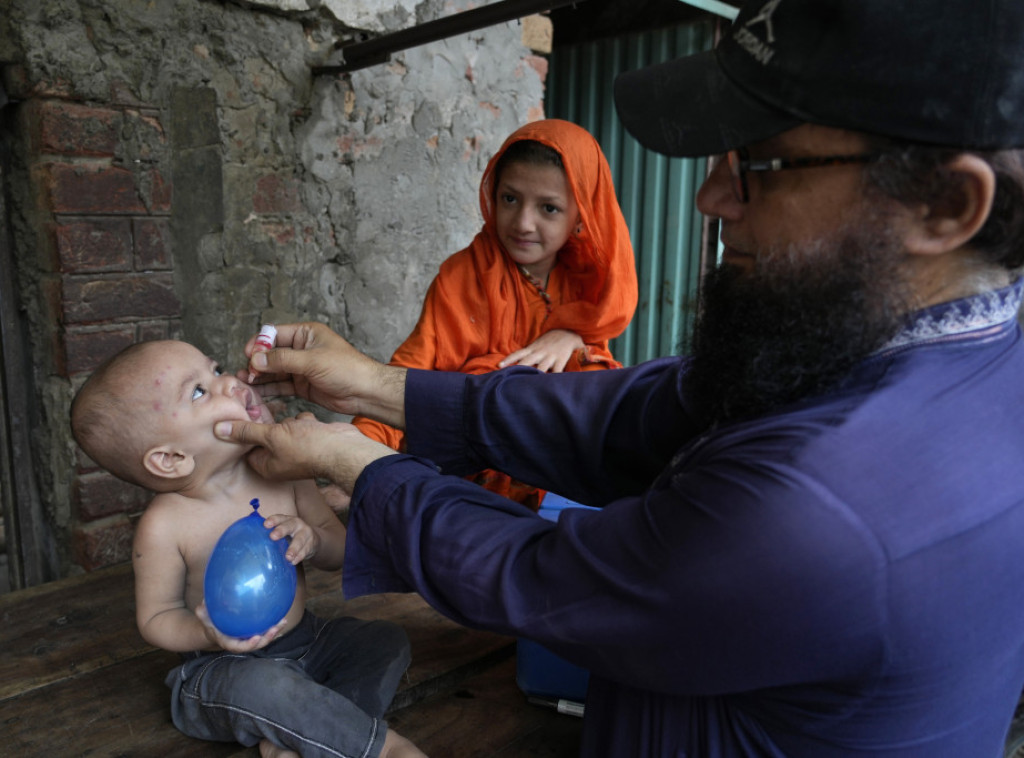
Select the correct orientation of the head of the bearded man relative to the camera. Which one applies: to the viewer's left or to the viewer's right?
to the viewer's left

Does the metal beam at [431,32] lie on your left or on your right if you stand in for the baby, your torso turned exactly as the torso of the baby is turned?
on your left

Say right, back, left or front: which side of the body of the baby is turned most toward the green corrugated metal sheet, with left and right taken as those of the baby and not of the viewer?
left

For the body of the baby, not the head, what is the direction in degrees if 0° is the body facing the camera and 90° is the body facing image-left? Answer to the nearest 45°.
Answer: approximately 315°

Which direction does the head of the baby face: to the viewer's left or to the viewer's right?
to the viewer's right

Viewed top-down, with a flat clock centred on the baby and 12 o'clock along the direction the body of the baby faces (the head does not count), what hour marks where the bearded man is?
The bearded man is roughly at 12 o'clock from the baby.

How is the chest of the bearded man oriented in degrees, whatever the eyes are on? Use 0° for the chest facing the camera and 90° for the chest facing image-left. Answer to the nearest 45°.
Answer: approximately 90°

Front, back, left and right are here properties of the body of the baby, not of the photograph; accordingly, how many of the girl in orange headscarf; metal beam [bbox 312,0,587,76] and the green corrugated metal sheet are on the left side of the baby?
3

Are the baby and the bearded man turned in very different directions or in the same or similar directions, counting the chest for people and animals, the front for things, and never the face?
very different directions

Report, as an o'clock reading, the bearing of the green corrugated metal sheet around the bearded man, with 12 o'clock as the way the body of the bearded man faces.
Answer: The green corrugated metal sheet is roughly at 3 o'clock from the bearded man.
